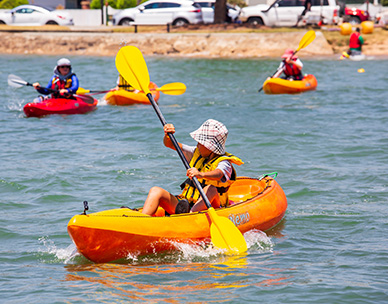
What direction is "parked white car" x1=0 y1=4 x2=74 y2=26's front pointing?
to the viewer's left

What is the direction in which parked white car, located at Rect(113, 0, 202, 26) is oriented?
to the viewer's left

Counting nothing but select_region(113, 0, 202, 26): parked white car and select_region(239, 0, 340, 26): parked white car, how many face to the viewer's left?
2

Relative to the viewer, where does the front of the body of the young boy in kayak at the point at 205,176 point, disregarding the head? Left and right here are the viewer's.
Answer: facing the viewer and to the left of the viewer

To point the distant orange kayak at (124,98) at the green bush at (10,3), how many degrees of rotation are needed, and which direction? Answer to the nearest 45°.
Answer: approximately 135° to its right

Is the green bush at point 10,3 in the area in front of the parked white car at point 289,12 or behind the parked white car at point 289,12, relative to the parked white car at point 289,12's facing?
in front

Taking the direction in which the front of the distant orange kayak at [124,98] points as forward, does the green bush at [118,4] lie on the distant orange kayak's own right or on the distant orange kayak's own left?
on the distant orange kayak's own right

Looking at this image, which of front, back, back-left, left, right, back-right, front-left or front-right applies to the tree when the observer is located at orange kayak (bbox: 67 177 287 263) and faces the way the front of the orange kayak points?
back-right

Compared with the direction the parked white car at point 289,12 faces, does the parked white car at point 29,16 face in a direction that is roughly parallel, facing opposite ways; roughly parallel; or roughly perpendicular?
roughly parallel

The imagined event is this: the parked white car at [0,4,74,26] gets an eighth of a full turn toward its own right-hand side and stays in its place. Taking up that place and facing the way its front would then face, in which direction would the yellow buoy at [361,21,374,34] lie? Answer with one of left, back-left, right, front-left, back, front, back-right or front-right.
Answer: back
